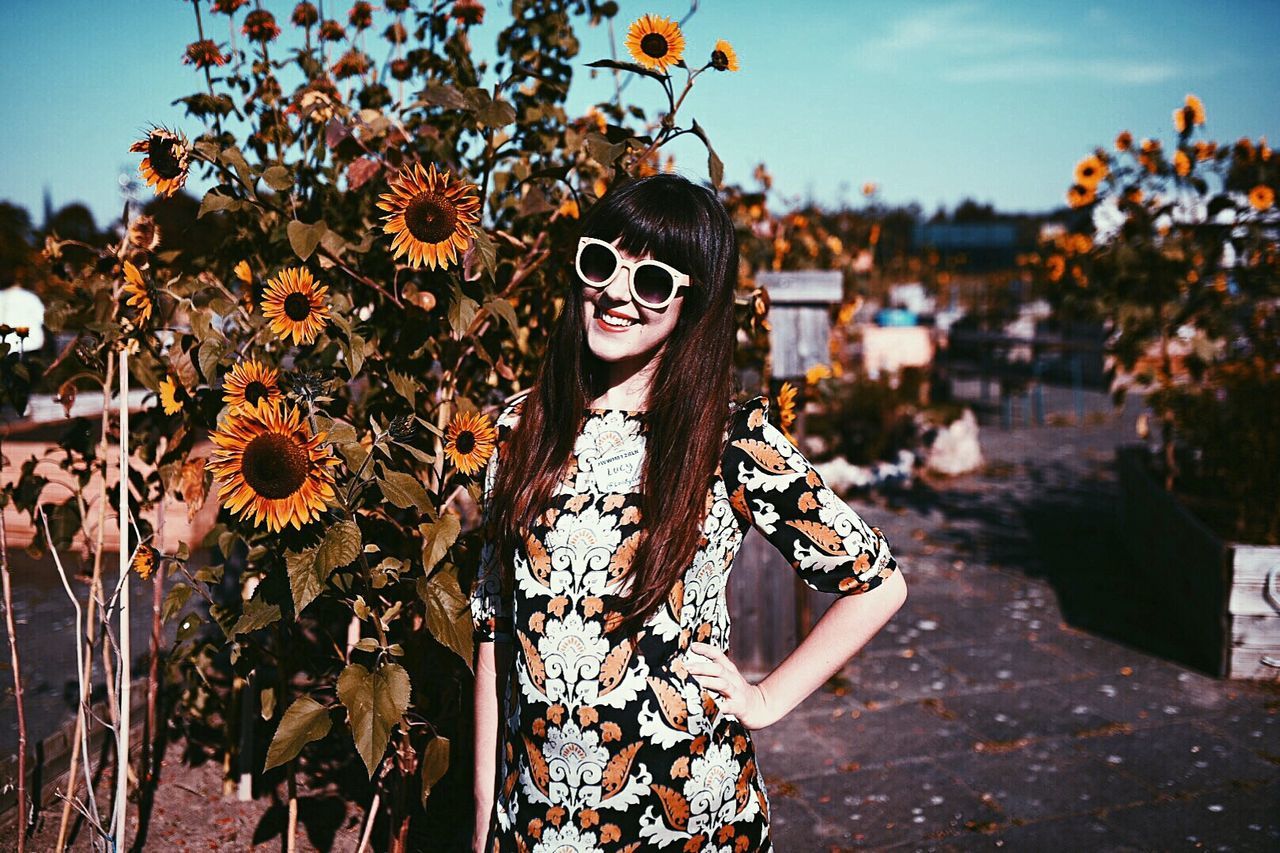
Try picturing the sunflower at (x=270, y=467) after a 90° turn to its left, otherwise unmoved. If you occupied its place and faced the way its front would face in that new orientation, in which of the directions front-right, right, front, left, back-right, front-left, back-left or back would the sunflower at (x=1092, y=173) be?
front-left

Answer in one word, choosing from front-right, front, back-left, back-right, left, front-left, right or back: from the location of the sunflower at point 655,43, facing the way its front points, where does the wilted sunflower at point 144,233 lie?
right

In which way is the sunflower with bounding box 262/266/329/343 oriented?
toward the camera

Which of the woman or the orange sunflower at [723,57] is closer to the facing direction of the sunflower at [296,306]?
the woman

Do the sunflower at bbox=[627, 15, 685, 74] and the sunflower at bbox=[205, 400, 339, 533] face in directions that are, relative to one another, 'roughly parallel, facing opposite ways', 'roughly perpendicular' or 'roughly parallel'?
roughly parallel

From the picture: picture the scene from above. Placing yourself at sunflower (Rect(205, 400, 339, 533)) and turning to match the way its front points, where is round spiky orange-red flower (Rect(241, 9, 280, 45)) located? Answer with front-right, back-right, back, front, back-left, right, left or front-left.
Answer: back

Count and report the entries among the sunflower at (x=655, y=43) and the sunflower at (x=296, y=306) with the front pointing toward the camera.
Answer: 2

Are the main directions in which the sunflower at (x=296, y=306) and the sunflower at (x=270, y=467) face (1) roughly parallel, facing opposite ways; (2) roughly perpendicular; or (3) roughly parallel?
roughly parallel

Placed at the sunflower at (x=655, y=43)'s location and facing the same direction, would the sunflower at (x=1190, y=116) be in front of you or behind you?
behind

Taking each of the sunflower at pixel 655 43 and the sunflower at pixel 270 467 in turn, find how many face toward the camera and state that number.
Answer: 2

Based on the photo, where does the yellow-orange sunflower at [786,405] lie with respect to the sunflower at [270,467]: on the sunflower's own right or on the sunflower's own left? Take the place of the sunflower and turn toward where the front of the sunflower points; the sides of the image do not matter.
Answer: on the sunflower's own left
